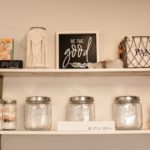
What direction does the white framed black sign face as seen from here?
toward the camera

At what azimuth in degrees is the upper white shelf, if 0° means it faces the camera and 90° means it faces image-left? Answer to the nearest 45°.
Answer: approximately 0°
